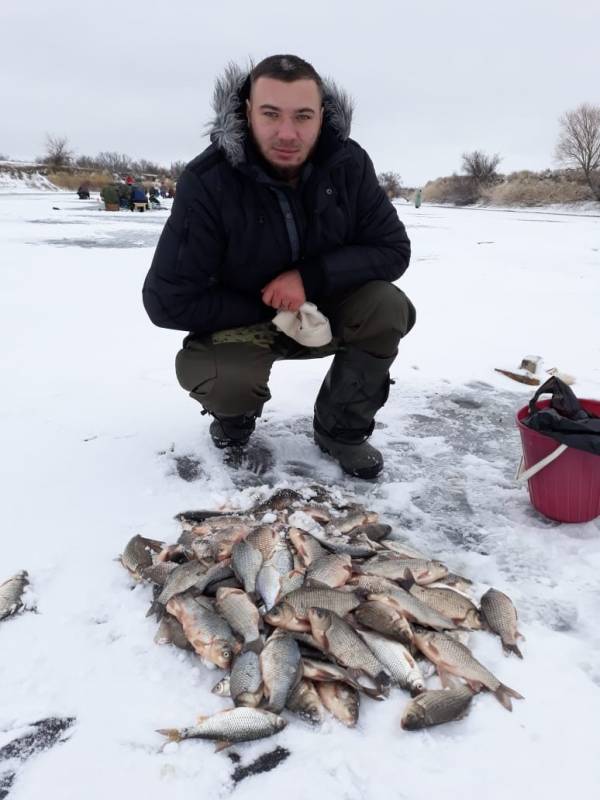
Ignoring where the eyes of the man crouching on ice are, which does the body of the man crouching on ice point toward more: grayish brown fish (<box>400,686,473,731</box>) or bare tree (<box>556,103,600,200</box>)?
the grayish brown fish

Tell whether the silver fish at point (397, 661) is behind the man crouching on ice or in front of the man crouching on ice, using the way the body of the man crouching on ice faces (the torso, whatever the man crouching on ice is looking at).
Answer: in front

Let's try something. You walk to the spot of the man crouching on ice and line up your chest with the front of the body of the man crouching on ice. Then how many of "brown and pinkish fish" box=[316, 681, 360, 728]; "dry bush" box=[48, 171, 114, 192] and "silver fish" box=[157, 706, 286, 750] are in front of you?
2

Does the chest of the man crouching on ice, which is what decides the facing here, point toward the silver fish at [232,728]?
yes

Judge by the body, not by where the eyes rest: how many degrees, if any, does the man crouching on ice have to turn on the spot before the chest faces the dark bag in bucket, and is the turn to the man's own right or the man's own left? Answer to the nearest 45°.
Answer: approximately 45° to the man's own left

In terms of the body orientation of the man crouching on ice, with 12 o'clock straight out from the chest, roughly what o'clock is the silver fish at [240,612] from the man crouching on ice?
The silver fish is roughly at 12 o'clock from the man crouching on ice.

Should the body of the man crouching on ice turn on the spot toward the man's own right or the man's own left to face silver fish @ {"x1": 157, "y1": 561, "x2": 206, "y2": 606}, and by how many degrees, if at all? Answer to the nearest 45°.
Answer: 0° — they already face it

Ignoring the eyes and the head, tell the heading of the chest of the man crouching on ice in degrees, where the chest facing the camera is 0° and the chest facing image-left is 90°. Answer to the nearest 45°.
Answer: approximately 0°

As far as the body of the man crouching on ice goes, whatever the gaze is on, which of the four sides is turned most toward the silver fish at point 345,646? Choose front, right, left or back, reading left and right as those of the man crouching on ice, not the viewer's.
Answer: front

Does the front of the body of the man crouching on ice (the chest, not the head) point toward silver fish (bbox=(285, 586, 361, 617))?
yes

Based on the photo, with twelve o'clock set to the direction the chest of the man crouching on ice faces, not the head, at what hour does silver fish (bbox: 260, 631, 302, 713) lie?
The silver fish is roughly at 12 o'clock from the man crouching on ice.
